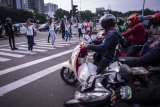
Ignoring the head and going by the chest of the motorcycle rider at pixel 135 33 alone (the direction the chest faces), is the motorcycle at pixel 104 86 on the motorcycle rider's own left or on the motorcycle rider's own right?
on the motorcycle rider's own left

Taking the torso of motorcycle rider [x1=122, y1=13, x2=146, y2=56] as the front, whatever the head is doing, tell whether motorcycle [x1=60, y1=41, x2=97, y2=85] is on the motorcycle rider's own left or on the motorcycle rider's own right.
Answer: on the motorcycle rider's own left

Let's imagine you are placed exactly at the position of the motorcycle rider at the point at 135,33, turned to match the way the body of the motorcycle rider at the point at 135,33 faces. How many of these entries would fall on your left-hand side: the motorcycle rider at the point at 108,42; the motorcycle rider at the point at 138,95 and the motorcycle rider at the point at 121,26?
2

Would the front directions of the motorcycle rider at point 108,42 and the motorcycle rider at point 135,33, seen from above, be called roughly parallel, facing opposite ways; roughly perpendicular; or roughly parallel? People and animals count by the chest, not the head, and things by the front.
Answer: roughly parallel

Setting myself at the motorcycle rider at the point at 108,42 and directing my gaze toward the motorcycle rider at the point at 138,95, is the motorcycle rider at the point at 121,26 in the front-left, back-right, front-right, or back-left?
back-left

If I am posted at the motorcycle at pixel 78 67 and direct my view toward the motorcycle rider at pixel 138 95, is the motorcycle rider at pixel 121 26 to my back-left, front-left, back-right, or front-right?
back-left

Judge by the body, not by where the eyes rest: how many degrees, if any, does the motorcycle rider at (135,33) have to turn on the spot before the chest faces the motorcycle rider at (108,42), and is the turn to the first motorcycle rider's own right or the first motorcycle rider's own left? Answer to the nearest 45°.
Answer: approximately 90° to the first motorcycle rider's own left
